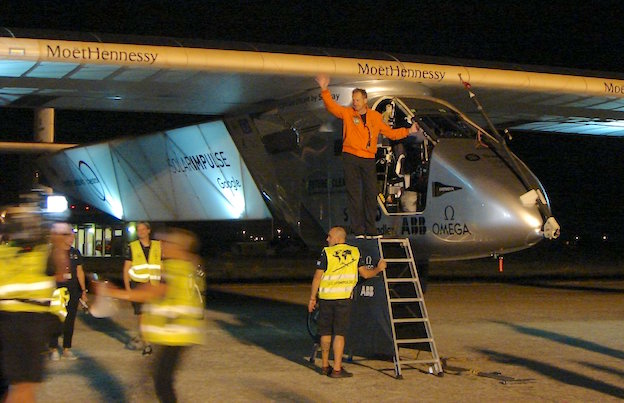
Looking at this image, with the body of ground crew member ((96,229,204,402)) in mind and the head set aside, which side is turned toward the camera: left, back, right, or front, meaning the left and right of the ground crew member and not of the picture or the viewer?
left

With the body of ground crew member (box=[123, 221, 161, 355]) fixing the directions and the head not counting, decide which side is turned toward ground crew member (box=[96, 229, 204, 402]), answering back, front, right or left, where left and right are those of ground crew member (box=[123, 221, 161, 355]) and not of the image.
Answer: front

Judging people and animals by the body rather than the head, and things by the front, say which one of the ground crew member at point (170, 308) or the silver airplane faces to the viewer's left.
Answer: the ground crew member

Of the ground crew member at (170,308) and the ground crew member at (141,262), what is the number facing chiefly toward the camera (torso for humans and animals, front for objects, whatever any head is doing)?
1

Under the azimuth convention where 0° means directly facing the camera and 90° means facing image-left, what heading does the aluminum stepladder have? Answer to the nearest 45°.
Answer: approximately 315°

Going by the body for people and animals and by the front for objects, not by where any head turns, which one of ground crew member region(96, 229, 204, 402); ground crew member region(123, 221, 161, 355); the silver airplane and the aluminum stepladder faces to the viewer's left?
ground crew member region(96, 229, 204, 402)

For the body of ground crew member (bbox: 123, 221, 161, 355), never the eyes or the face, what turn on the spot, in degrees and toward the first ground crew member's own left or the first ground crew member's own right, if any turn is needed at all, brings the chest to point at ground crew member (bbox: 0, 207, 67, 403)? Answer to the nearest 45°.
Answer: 0° — they already face them

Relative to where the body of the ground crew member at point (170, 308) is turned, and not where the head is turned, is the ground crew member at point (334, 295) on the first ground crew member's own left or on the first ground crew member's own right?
on the first ground crew member's own right

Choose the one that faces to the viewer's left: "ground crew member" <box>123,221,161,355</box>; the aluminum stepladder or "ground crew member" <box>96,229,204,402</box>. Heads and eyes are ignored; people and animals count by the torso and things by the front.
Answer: "ground crew member" <box>96,229,204,402</box>

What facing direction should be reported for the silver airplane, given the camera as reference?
facing the viewer and to the right of the viewer

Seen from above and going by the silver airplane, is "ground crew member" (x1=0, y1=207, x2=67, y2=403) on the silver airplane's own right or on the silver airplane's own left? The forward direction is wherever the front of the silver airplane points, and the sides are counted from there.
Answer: on the silver airplane's own right
